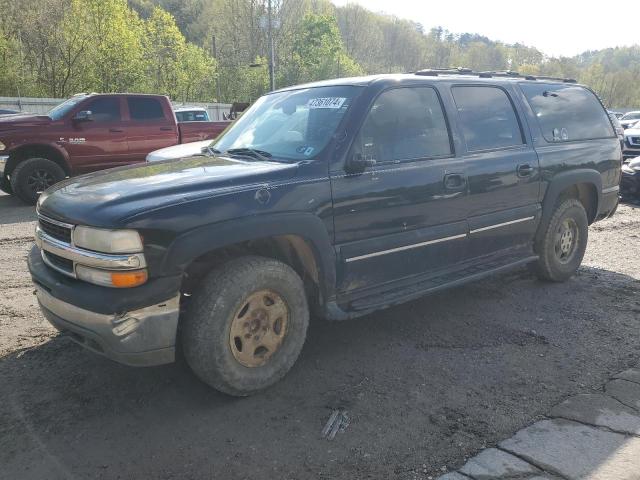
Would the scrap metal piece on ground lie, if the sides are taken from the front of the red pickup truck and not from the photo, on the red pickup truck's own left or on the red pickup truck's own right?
on the red pickup truck's own left

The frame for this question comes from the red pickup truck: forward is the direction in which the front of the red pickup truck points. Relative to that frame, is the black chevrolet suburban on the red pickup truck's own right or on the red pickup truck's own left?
on the red pickup truck's own left

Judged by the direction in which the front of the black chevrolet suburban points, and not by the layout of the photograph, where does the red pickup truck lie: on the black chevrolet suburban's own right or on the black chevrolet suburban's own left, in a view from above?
on the black chevrolet suburban's own right

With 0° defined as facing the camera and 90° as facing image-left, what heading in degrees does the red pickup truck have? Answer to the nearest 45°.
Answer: approximately 45°

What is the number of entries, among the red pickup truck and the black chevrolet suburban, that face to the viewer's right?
0
